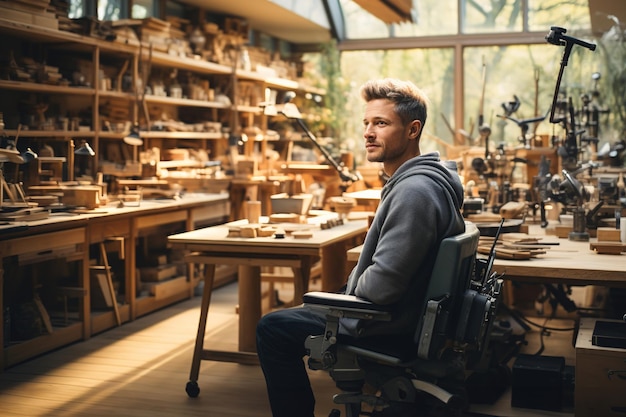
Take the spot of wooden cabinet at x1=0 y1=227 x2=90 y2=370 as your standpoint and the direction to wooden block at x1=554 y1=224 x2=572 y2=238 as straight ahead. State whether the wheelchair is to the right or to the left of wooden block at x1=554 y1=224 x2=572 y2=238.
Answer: right

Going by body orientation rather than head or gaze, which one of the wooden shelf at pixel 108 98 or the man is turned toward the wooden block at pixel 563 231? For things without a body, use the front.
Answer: the wooden shelf

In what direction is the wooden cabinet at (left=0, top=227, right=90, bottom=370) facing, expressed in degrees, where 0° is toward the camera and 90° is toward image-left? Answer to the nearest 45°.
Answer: approximately 315°

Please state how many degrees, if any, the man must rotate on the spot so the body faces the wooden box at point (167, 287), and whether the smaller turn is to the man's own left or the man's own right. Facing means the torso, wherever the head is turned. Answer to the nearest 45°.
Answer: approximately 45° to the man's own right

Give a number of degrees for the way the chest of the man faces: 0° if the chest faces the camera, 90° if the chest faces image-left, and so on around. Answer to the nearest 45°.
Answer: approximately 90°

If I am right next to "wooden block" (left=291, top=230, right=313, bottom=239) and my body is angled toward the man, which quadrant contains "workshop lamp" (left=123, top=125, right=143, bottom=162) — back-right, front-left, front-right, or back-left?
back-right

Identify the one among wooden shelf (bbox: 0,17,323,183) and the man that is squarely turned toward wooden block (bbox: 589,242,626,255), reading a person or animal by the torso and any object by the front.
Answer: the wooden shelf

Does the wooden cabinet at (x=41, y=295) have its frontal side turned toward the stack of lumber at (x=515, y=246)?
yes

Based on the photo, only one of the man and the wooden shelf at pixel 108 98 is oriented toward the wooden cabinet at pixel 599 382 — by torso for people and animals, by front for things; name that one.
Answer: the wooden shelf at pixel 108 98

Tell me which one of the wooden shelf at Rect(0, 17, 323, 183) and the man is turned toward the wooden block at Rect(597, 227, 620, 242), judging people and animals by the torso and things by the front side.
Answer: the wooden shelf

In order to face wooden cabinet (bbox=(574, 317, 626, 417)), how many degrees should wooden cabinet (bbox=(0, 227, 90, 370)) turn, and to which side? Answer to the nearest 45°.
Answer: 0° — it already faces it
